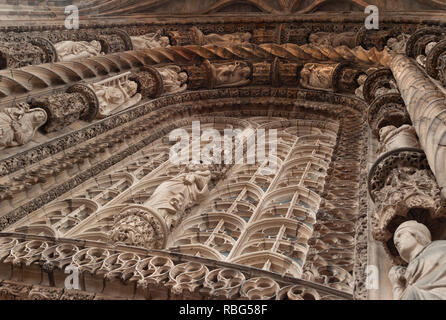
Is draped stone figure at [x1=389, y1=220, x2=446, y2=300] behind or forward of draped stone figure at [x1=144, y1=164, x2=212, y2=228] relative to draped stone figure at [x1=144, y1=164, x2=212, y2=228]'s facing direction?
forward

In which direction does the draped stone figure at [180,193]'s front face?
toward the camera

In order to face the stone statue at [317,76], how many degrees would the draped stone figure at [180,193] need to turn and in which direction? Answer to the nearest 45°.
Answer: approximately 135° to its left

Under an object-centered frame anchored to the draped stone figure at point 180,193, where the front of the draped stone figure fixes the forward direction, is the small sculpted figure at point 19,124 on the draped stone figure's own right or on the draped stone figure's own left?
on the draped stone figure's own right

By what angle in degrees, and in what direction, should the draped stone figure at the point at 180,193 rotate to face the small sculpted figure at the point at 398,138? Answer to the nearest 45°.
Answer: approximately 45° to its left
